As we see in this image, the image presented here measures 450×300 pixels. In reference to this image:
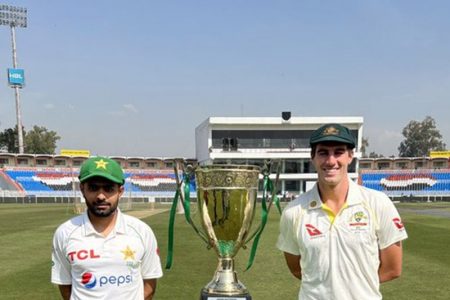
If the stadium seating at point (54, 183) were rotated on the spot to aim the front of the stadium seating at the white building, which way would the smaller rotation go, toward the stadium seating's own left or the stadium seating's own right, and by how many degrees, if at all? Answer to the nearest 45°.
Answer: approximately 90° to the stadium seating's own left

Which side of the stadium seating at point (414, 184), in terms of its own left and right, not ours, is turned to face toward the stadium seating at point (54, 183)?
right

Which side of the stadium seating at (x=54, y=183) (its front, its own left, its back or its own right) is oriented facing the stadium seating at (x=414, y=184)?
left

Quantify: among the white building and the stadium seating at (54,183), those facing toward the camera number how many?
2

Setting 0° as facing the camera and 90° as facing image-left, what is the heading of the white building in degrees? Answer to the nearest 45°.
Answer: approximately 0°

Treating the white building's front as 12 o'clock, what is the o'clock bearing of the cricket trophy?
The cricket trophy is roughly at 12 o'clock from the white building.

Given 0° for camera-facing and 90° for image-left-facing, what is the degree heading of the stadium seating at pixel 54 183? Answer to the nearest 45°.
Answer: approximately 0°

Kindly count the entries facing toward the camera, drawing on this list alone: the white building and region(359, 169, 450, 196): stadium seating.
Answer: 2
